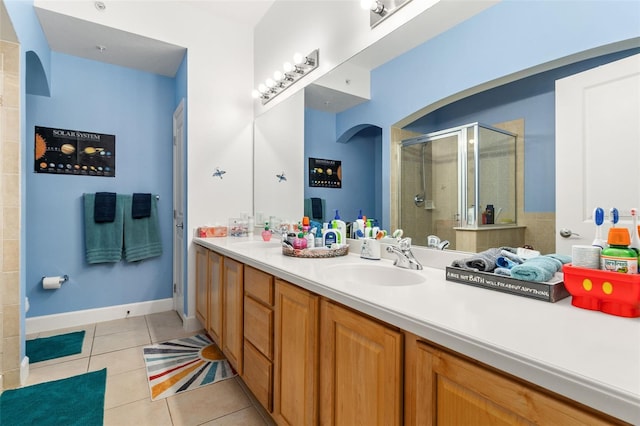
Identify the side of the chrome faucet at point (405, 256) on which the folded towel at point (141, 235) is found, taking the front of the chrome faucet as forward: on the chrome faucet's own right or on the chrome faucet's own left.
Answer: on the chrome faucet's own right

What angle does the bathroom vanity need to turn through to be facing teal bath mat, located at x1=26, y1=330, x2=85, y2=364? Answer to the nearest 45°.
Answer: approximately 45° to its right

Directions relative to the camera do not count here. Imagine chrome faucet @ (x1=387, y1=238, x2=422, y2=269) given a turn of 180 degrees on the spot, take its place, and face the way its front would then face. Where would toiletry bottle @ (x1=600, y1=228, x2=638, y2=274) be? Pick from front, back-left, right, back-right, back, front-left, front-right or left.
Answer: right

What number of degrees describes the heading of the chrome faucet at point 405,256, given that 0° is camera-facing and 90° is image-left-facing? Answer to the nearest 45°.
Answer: approximately 45°
